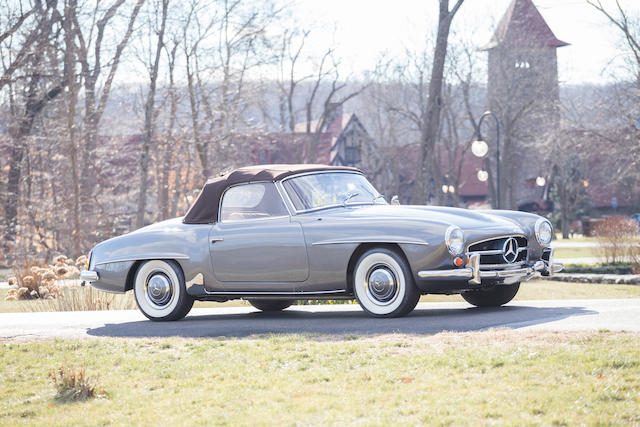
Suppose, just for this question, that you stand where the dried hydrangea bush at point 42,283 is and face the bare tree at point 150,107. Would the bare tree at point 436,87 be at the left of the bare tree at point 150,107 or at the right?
right

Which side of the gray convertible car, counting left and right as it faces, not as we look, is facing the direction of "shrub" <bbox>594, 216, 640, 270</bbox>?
left

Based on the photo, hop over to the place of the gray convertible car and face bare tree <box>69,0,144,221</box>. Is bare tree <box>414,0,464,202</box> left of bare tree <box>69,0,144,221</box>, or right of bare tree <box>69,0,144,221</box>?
right

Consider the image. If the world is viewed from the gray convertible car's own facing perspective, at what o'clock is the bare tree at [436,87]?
The bare tree is roughly at 8 o'clock from the gray convertible car.

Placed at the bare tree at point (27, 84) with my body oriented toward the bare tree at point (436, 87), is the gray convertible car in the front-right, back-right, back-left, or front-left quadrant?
front-right

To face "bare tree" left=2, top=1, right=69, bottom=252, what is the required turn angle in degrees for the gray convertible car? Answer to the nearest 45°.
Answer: approximately 180°

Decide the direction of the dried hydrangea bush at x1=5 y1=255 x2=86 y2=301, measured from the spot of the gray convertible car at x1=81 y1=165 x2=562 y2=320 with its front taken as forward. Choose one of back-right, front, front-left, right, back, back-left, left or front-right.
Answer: back

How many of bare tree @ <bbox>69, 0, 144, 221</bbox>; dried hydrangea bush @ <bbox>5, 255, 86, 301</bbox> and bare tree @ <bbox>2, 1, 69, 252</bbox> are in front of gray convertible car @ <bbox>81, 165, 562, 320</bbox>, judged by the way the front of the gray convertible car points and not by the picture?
0

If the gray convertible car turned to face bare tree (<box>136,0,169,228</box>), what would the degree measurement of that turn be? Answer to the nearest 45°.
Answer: approximately 135° to its left

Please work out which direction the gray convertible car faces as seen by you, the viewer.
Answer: facing the viewer and to the right of the viewer

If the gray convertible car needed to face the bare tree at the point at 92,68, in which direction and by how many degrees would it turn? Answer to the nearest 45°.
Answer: approximately 135° to its left
